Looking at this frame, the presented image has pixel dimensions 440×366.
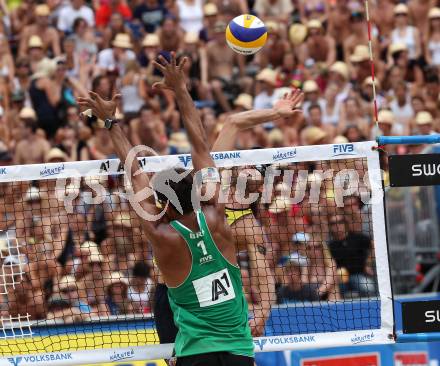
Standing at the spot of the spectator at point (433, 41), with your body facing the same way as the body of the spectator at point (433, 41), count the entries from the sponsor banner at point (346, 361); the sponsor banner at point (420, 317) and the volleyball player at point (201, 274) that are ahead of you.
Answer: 3

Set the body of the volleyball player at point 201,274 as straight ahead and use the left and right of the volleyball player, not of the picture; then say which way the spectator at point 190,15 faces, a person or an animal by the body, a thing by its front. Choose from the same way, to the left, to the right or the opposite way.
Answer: the opposite way

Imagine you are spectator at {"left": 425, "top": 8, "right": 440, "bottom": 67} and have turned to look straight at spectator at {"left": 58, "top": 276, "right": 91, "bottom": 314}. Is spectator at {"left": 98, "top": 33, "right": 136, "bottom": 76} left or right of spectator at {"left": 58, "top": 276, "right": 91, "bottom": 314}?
right

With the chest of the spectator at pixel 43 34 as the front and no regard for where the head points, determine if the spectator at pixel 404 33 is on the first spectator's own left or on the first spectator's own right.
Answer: on the first spectator's own left

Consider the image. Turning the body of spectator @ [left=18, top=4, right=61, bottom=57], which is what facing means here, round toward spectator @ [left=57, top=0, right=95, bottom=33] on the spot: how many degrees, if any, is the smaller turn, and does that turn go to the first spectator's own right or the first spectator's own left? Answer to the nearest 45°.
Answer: approximately 135° to the first spectator's own left

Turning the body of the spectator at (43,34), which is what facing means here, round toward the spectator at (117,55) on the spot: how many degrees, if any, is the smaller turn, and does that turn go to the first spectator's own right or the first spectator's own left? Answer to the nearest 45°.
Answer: approximately 45° to the first spectator's own left

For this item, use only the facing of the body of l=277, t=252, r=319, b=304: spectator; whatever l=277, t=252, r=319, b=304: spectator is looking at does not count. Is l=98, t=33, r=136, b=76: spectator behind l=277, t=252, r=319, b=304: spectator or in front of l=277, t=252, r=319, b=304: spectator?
behind

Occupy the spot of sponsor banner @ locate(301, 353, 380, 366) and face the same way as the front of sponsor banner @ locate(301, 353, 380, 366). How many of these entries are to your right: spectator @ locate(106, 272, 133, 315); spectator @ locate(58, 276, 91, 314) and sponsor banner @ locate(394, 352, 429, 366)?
2
